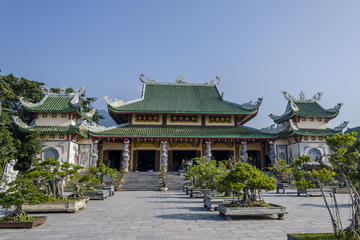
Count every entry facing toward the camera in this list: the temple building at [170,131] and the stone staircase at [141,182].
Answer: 2

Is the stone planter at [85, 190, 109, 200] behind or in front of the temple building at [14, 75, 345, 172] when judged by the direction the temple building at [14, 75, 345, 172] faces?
in front

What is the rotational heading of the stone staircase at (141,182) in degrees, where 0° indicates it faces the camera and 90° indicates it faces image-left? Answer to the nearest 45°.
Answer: approximately 0°

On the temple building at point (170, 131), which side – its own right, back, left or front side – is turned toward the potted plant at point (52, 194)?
front

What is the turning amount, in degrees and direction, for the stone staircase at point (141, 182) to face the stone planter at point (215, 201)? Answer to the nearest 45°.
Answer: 0° — it already faces it

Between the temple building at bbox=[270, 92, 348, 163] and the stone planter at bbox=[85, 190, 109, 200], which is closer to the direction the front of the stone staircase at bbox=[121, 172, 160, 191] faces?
the stone planter

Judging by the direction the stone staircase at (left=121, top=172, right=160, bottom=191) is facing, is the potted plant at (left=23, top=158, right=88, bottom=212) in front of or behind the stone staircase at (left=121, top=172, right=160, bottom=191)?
in front

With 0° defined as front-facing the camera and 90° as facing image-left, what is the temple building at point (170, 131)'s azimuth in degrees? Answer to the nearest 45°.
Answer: approximately 0°

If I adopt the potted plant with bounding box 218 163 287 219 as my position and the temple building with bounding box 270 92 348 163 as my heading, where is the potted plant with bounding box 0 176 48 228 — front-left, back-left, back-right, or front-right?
back-left

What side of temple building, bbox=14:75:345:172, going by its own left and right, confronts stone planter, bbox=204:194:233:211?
front

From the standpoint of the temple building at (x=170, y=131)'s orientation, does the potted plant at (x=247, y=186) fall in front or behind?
in front

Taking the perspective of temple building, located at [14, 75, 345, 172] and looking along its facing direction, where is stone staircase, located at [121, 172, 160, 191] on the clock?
The stone staircase is roughly at 1 o'clock from the temple building.
